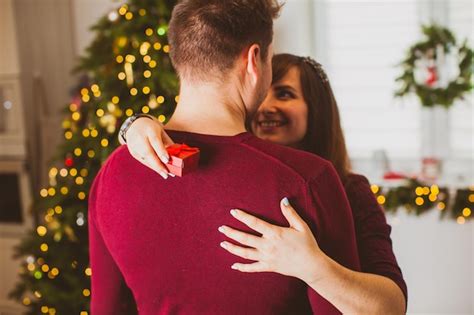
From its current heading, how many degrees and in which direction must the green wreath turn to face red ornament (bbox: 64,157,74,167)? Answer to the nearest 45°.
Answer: approximately 45° to its right

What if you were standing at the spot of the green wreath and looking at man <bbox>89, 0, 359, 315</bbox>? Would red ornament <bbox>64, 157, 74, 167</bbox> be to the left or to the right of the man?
right

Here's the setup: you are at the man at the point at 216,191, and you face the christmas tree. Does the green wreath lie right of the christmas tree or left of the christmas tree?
right

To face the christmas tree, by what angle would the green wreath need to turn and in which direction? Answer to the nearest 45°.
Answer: approximately 45° to its right

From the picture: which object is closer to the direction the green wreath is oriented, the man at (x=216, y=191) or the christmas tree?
the man

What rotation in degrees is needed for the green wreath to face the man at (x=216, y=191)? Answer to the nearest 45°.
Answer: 0° — it already faces them

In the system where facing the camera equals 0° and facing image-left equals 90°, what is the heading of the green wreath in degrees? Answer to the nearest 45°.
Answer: approximately 0°

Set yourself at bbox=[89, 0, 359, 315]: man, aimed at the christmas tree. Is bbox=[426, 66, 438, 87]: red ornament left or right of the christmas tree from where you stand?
right
